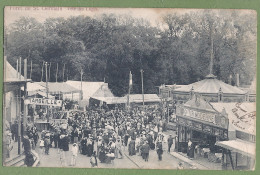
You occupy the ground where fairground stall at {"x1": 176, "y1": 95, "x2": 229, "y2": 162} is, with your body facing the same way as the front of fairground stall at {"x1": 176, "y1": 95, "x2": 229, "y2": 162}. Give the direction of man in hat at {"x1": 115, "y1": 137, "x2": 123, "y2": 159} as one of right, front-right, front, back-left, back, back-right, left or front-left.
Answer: front-right

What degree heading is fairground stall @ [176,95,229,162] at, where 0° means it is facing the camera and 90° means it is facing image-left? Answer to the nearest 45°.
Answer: approximately 45°

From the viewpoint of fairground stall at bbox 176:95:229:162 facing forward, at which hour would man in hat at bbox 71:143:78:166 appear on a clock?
The man in hat is roughly at 1 o'clock from the fairground stall.

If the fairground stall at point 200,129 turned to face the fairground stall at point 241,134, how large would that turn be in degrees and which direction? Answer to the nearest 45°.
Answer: approximately 135° to its left
